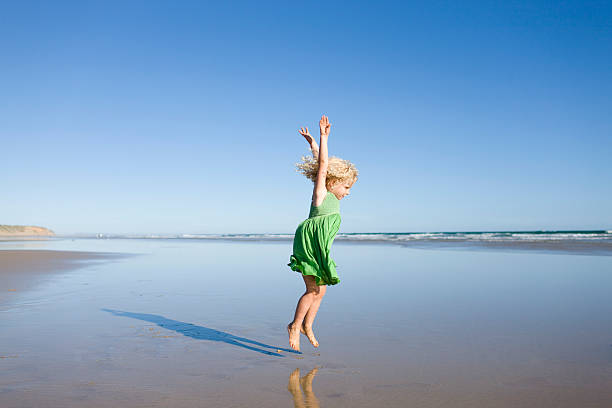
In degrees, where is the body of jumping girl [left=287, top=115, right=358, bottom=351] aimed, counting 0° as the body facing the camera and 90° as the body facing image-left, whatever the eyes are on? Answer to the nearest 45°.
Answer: approximately 270°

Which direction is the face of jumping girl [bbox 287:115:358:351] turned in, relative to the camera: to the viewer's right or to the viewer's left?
to the viewer's right
